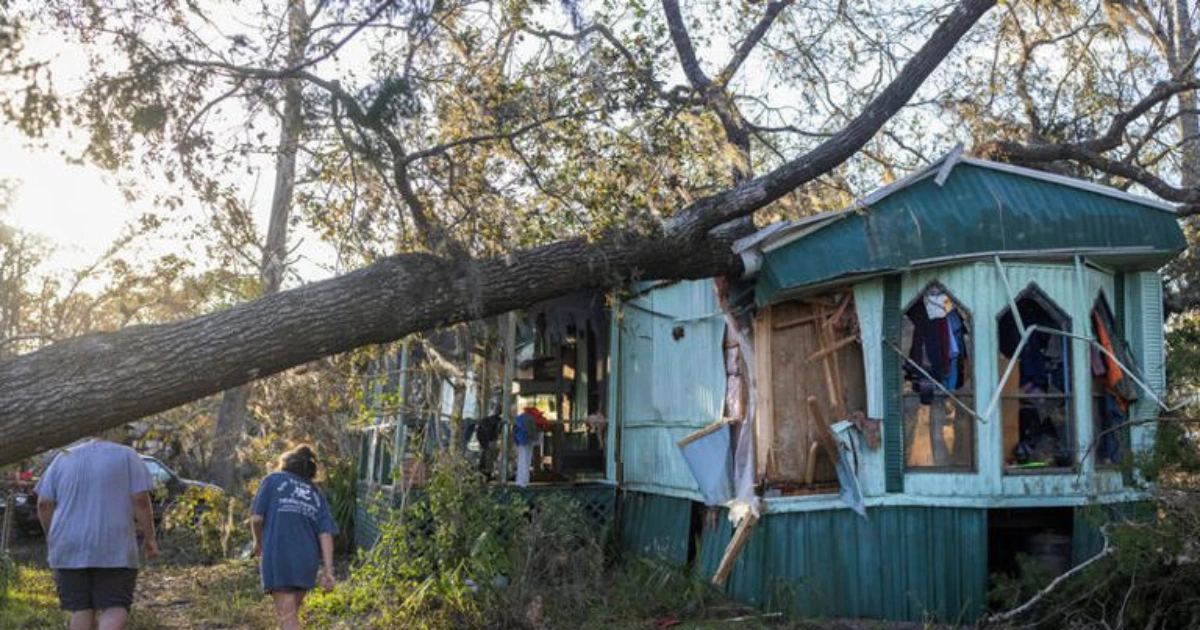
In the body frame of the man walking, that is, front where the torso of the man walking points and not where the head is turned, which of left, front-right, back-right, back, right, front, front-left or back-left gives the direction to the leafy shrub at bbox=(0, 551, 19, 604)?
front

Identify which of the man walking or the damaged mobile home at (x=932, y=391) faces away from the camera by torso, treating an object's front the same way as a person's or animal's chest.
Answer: the man walking

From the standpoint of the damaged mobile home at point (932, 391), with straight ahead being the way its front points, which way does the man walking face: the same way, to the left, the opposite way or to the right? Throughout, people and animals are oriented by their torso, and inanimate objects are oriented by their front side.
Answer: the opposite way

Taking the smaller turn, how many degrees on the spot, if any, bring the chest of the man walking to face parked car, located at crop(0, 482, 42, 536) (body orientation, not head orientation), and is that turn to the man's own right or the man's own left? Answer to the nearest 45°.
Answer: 0° — they already face it

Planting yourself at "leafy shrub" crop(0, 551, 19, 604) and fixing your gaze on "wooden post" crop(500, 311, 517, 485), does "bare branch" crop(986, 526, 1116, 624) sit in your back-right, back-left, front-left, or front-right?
front-right

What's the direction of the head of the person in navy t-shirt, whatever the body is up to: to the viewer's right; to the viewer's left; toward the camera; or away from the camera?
away from the camera

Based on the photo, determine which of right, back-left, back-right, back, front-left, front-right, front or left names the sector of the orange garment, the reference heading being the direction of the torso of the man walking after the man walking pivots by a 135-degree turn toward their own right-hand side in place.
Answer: front-left

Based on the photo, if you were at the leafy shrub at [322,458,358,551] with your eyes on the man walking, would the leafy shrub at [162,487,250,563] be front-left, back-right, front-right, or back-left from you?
front-right

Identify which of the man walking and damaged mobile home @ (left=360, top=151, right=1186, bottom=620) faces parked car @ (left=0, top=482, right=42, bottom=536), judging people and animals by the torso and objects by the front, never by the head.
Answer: the man walking

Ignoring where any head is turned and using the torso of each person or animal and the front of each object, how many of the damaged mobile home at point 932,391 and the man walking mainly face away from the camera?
1

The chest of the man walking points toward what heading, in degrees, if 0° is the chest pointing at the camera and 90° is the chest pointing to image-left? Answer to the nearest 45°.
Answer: approximately 180°

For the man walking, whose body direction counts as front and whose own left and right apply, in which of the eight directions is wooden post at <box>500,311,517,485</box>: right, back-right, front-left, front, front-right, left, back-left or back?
front-right

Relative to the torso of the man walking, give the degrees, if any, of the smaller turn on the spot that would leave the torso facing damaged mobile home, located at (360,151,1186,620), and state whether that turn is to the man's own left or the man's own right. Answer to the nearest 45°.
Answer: approximately 90° to the man's own right
